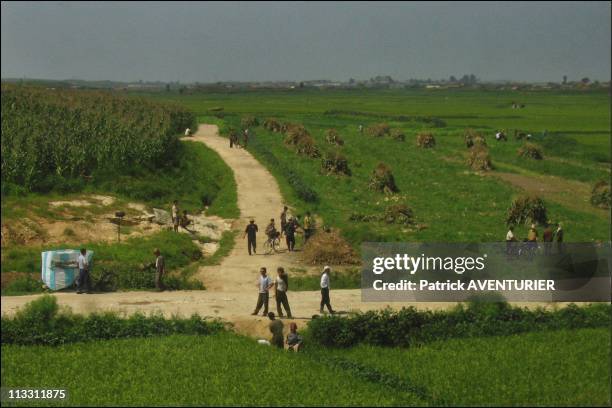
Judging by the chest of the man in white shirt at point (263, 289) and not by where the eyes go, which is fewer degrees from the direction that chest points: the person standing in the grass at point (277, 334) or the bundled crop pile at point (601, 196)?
the person standing in the grass

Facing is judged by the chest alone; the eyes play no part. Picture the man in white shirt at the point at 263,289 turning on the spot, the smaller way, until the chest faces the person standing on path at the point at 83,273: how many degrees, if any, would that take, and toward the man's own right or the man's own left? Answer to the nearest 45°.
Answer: approximately 90° to the man's own right

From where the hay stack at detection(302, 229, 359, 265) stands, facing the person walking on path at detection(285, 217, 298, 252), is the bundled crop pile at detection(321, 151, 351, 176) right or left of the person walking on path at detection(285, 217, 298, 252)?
right

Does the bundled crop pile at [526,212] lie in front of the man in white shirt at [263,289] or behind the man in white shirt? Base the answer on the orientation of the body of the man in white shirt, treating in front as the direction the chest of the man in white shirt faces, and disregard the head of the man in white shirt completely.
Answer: behind

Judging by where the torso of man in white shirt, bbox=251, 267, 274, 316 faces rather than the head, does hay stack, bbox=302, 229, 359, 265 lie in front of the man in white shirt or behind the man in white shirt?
behind

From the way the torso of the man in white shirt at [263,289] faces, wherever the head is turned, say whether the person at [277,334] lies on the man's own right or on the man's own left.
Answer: on the man's own left

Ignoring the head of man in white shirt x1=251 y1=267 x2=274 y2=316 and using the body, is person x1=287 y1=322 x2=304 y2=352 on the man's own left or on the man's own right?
on the man's own left

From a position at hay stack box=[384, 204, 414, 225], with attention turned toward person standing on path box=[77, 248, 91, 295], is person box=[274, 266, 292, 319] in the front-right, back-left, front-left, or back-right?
front-left

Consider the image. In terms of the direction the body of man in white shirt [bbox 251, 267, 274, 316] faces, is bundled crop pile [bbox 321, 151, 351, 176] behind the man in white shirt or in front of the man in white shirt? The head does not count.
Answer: behind

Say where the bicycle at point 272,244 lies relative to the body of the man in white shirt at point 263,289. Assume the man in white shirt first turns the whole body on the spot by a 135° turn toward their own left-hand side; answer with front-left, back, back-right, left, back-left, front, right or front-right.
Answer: left

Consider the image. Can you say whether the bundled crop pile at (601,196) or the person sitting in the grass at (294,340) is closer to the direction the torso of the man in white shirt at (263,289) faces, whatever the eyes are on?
the person sitting in the grass

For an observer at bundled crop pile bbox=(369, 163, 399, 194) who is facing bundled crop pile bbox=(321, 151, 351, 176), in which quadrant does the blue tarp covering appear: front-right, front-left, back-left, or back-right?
back-left
